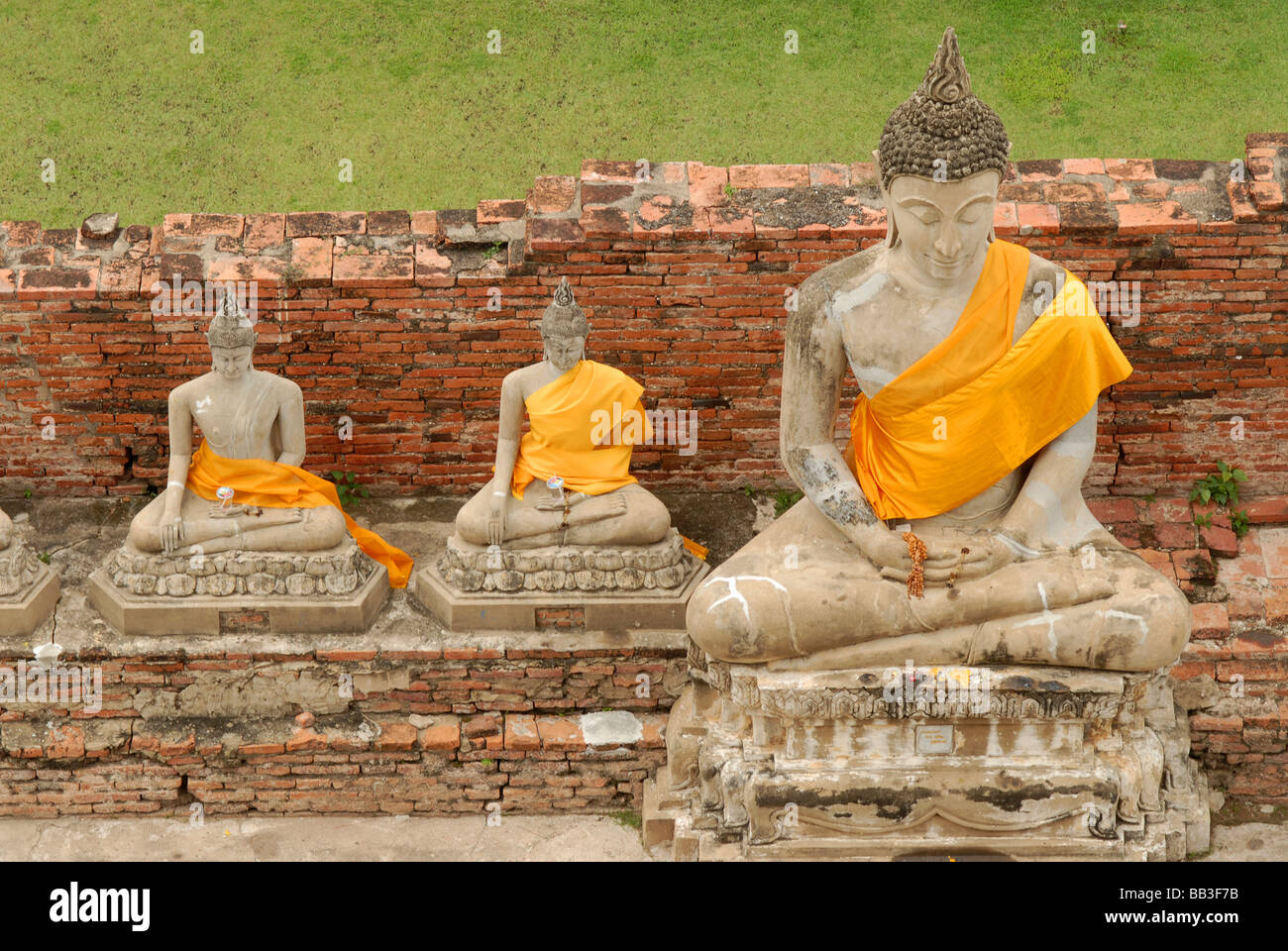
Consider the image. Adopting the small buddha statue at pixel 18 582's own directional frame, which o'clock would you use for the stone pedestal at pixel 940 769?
The stone pedestal is roughly at 10 o'clock from the small buddha statue.

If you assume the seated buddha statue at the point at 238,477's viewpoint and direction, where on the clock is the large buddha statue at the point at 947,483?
The large buddha statue is roughly at 10 o'clock from the seated buddha statue.

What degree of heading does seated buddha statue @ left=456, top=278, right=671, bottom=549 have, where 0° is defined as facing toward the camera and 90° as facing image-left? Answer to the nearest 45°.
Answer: approximately 0°

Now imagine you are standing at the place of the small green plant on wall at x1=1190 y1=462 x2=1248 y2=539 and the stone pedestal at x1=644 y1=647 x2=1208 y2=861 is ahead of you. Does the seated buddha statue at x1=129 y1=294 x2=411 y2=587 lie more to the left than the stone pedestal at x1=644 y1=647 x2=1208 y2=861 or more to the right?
right

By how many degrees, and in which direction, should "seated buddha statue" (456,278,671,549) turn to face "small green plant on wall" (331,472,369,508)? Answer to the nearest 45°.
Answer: approximately 135° to its right

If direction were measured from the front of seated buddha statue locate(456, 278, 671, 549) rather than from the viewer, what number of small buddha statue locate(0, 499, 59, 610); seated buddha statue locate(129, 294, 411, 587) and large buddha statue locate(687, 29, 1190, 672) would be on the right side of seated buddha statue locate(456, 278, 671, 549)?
2

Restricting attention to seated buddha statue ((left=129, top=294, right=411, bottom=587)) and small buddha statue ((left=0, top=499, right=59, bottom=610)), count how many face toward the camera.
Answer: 2

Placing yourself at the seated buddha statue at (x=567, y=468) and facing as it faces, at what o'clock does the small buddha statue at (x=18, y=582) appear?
The small buddha statue is roughly at 3 o'clock from the seated buddha statue.

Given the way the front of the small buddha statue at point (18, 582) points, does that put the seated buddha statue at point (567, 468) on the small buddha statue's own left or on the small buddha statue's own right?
on the small buddha statue's own left

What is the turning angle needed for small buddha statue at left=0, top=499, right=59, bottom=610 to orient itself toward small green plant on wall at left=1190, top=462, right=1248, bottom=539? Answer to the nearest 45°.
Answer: approximately 90° to its left

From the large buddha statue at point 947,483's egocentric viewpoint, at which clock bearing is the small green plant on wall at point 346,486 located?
The small green plant on wall is roughly at 4 o'clock from the large buddha statue.

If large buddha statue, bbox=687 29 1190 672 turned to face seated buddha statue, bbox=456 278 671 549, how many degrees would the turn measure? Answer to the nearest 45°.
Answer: approximately 135° to its right

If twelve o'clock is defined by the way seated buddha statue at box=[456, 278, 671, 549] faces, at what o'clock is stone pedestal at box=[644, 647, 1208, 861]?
The stone pedestal is roughly at 10 o'clock from the seated buddha statue.
